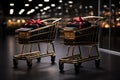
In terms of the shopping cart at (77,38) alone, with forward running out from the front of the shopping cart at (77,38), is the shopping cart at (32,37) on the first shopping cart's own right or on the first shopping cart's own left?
on the first shopping cart's own right

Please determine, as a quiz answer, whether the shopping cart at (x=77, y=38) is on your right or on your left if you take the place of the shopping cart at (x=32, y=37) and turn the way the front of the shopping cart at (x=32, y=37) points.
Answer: on your left
